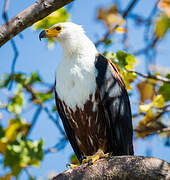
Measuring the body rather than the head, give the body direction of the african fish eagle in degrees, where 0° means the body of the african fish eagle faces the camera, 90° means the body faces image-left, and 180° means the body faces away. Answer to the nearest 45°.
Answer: approximately 45°

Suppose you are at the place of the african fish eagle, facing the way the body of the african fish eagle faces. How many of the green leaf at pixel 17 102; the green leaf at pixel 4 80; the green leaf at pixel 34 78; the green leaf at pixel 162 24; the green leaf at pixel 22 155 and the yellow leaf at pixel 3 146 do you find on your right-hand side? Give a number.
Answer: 5

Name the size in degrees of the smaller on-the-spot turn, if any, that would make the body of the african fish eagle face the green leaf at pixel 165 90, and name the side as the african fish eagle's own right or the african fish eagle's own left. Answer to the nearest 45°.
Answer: approximately 135° to the african fish eagle's own left

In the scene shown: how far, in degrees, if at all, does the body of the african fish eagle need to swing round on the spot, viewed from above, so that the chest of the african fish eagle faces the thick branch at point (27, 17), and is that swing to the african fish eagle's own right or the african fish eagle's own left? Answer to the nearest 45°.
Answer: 0° — it already faces it

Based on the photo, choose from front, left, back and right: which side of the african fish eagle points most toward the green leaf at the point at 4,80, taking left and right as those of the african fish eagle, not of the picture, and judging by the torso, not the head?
right

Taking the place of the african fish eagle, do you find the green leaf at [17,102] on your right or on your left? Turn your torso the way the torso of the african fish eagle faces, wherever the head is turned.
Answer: on your right

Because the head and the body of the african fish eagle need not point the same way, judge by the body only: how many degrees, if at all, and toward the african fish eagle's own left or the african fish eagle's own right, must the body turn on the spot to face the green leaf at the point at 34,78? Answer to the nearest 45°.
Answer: approximately 90° to the african fish eagle's own right

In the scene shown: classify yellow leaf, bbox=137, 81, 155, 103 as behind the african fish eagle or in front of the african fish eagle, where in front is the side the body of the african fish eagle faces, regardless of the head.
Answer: behind

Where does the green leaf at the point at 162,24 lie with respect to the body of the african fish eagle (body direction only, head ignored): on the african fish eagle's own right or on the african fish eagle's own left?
on the african fish eagle's own left

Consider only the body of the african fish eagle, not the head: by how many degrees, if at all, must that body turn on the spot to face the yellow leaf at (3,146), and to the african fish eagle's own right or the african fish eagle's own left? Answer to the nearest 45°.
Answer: approximately 90° to the african fish eagle's own right

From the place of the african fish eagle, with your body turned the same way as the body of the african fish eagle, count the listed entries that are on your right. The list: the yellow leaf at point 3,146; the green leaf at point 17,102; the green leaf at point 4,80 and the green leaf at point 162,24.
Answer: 3
